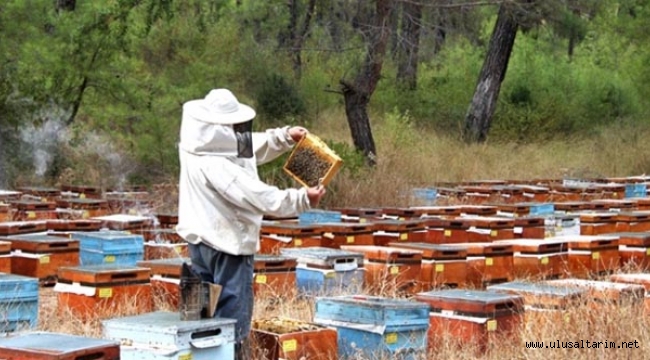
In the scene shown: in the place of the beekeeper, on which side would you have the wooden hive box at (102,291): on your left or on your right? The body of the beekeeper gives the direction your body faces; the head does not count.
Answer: on your left

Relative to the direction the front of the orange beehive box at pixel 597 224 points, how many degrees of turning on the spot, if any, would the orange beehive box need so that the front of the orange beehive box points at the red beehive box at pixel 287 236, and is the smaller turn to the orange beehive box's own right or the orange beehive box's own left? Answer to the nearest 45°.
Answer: approximately 90° to the orange beehive box's own right

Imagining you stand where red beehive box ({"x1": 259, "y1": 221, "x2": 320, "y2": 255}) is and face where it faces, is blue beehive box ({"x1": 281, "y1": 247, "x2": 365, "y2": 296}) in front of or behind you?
in front

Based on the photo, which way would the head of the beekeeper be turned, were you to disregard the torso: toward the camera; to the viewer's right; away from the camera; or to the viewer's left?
to the viewer's right

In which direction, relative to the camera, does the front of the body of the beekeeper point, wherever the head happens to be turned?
to the viewer's right

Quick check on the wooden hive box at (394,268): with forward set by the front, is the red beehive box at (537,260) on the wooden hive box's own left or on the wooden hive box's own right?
on the wooden hive box's own left

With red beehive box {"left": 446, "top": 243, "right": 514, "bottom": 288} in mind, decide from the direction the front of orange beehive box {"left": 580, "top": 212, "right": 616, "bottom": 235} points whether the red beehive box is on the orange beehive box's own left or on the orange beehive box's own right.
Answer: on the orange beehive box's own right

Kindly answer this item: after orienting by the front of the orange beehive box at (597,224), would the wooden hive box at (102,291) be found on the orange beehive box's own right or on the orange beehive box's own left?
on the orange beehive box's own right

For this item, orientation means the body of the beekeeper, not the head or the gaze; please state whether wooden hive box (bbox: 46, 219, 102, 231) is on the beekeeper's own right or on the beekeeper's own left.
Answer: on the beekeeper's own left

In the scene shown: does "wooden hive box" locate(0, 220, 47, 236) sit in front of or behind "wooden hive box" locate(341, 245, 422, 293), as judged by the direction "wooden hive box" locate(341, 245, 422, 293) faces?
behind

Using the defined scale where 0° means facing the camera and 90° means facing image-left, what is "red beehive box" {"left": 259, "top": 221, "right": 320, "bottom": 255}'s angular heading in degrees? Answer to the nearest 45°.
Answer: approximately 315°
